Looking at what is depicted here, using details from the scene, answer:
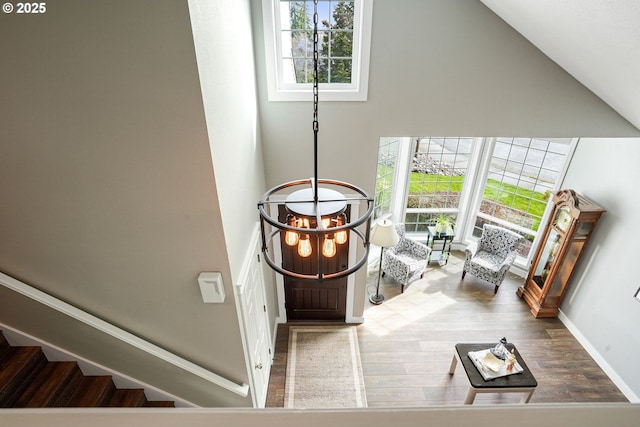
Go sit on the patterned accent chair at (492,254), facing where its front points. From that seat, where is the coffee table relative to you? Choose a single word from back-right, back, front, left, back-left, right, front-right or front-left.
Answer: front-left

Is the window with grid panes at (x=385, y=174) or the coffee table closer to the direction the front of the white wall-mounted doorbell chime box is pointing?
the coffee table

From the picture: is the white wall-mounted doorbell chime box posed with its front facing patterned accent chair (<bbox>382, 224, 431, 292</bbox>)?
no

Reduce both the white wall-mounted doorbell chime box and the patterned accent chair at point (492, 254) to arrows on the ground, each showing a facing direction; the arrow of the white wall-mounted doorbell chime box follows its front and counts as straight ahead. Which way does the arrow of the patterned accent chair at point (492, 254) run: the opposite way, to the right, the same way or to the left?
to the right

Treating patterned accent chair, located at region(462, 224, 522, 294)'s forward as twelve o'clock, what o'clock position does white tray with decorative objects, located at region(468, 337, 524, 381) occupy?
The white tray with decorative objects is roughly at 10 o'clock from the patterned accent chair.

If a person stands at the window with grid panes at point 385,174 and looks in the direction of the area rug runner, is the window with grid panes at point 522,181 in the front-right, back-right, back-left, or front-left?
back-left

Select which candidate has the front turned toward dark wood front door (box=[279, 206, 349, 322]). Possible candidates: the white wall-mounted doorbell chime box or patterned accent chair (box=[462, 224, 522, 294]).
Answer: the patterned accent chair

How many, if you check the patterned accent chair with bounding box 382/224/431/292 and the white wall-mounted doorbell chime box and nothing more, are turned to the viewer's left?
0

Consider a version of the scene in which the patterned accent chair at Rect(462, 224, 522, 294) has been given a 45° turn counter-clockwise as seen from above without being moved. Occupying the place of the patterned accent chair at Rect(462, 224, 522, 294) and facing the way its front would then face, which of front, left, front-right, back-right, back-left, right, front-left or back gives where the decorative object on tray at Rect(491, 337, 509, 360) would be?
front

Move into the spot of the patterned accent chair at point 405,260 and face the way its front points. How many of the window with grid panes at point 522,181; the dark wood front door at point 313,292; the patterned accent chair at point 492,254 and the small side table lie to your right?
1

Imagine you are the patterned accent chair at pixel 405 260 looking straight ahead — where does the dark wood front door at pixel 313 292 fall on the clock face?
The dark wood front door is roughly at 3 o'clock from the patterned accent chair.

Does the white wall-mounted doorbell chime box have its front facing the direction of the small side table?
no

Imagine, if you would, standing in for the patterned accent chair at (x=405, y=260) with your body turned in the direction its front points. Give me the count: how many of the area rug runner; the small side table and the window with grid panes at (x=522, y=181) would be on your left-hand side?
2

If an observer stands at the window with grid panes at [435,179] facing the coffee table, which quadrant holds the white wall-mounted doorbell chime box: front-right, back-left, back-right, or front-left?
front-right

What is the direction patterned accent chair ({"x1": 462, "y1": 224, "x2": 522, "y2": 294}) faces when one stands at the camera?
facing the viewer and to the left of the viewer

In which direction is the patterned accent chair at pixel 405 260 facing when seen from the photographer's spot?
facing the viewer and to the right of the viewer

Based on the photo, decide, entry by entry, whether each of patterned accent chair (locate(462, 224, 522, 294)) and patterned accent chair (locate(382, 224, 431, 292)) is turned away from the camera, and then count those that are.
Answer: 0

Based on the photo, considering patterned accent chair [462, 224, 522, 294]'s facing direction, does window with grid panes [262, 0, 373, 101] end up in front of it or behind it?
in front
